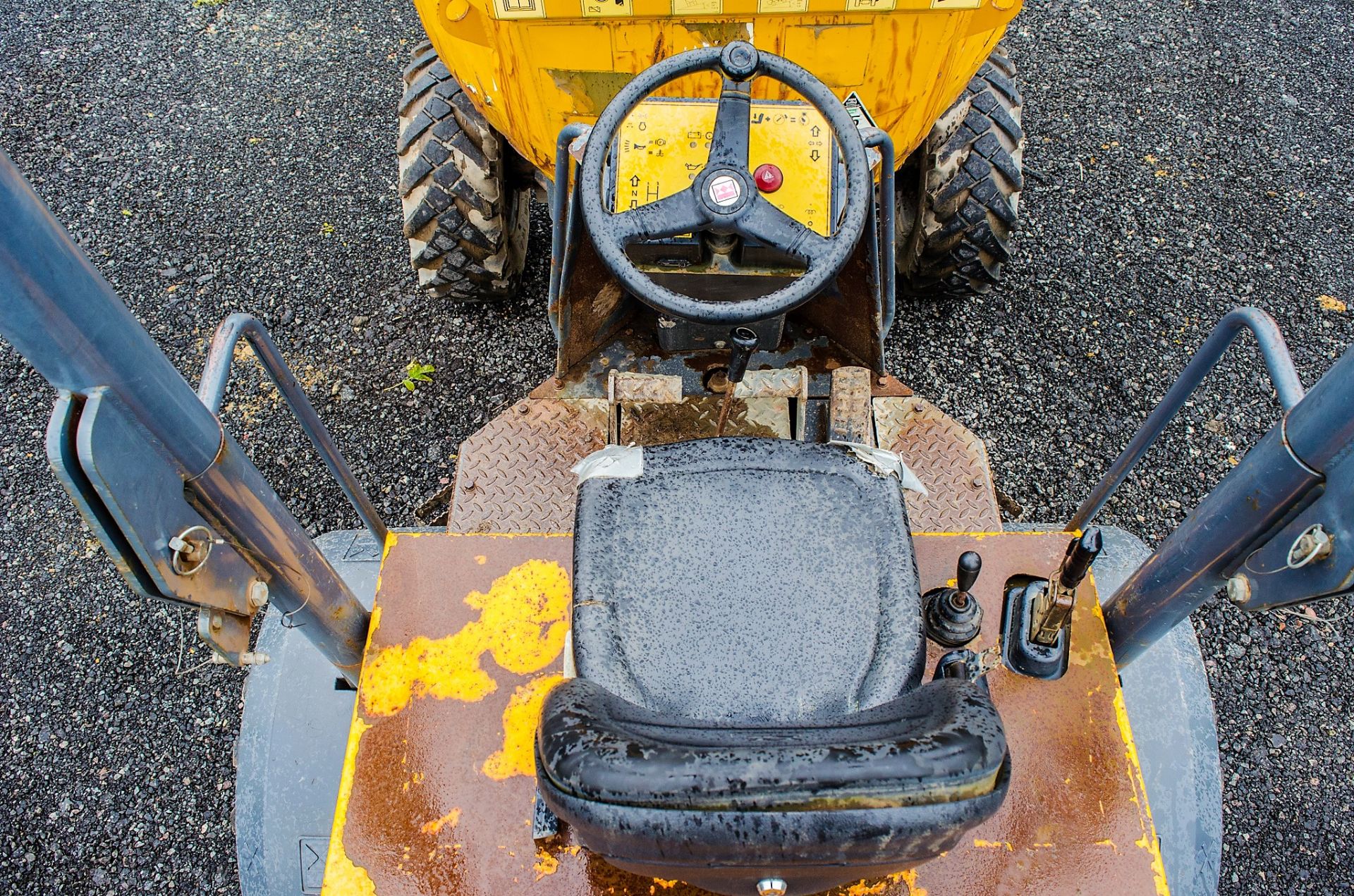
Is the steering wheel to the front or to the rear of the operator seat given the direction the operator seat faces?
to the front

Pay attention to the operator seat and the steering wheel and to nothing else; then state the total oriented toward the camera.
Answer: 1

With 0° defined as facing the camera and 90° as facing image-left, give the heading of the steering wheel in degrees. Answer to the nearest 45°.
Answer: approximately 0°

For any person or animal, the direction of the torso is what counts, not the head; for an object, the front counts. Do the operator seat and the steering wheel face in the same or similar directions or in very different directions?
very different directions

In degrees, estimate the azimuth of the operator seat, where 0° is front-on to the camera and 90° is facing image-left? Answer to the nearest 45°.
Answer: approximately 180°

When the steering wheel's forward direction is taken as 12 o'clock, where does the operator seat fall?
The operator seat is roughly at 12 o'clock from the steering wheel.
